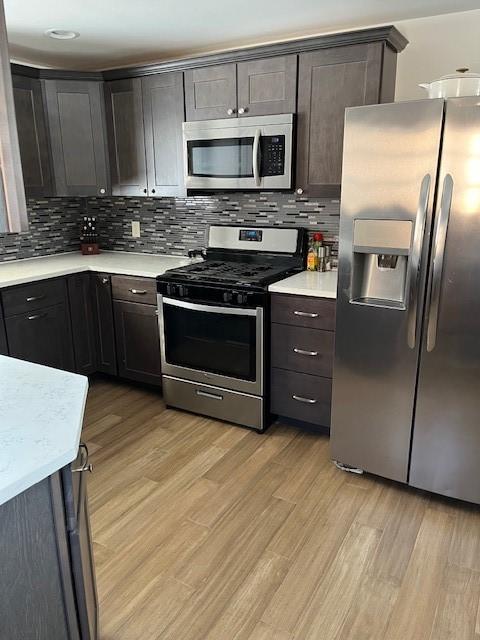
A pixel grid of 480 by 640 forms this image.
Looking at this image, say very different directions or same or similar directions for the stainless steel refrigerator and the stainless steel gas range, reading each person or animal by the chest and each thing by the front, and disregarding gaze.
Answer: same or similar directions

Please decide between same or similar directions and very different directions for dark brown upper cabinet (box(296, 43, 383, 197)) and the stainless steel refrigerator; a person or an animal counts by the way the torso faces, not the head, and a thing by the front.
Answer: same or similar directions

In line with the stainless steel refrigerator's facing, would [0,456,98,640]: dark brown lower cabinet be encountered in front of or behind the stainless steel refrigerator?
in front

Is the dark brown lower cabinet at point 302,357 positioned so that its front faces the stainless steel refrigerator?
no

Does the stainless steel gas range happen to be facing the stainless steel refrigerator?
no

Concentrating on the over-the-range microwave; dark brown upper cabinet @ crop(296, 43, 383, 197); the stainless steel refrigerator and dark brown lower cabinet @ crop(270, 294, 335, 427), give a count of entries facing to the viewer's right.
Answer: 0

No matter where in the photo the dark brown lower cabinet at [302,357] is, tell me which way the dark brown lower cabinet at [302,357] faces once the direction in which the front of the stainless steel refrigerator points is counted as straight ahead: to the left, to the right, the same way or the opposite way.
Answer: the same way

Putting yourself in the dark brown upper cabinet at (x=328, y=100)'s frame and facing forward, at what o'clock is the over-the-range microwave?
The over-the-range microwave is roughly at 2 o'clock from the dark brown upper cabinet.

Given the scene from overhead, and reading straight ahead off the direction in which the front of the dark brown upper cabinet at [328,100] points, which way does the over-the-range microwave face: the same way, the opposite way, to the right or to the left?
the same way

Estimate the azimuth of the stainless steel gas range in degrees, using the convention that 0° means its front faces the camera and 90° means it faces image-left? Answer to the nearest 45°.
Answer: approximately 45°

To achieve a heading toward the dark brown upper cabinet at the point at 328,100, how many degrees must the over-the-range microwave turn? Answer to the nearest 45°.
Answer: approximately 135° to its left

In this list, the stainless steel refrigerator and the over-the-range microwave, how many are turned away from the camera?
0

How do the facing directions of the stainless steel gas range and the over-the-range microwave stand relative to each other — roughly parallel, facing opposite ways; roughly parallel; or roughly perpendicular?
roughly parallel

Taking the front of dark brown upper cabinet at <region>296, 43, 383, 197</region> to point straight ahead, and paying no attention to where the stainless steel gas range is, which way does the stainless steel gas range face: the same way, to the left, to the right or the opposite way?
the same way

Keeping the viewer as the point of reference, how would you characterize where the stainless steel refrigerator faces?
facing the viewer and to the left of the viewer

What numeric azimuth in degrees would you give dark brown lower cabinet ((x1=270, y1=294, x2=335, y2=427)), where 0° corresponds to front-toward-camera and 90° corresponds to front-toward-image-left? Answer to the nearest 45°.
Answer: approximately 45°
